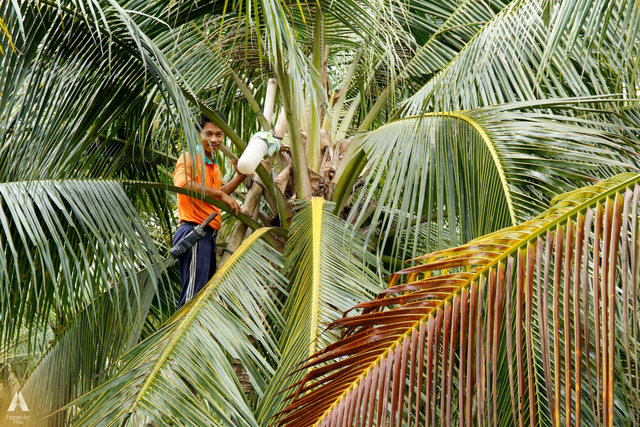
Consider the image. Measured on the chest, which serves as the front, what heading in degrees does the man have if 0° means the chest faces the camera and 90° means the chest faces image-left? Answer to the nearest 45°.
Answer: approximately 315°
